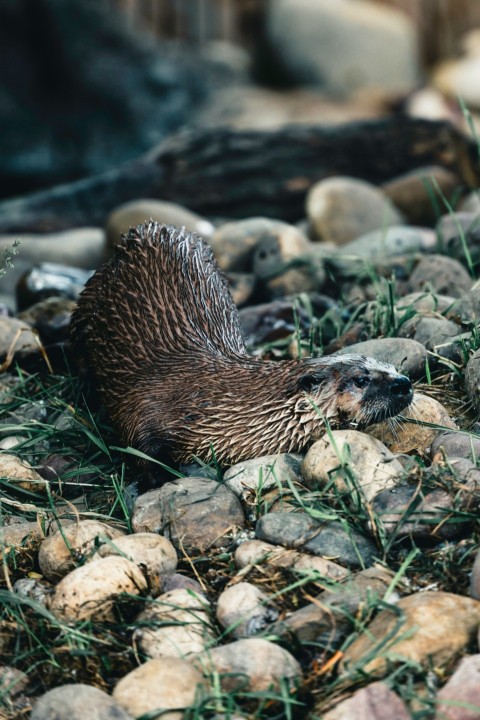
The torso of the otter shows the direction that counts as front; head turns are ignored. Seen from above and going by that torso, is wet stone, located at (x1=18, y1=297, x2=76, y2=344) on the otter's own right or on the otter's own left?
on the otter's own left

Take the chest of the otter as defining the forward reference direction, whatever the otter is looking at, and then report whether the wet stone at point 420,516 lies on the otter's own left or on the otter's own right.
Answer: on the otter's own right

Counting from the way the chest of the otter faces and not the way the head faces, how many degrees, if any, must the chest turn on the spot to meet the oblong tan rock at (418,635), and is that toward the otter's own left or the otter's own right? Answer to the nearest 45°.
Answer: approximately 90° to the otter's own right

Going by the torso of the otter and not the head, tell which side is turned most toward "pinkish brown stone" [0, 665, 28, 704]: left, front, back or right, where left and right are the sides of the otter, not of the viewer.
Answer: right

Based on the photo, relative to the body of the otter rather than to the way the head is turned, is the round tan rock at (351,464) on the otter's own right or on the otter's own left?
on the otter's own right

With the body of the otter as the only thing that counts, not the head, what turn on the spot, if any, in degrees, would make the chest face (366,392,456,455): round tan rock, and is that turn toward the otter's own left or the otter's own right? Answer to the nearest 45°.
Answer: approximately 45° to the otter's own right

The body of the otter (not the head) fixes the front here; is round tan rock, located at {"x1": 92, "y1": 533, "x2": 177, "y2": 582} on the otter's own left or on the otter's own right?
on the otter's own right

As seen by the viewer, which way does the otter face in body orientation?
to the viewer's right

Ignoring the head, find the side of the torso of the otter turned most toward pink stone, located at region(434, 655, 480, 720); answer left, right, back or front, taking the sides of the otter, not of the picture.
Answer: right

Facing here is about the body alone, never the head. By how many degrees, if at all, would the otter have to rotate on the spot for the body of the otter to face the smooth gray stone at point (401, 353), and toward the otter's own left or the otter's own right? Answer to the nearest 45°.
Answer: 0° — it already faces it

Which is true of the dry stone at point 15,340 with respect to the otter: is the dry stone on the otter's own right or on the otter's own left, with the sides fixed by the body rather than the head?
on the otter's own left

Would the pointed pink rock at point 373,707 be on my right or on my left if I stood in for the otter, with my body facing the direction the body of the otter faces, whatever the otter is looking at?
on my right

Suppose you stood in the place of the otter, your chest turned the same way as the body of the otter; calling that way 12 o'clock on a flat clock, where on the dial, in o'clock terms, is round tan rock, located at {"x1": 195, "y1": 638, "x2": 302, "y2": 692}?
The round tan rock is roughly at 3 o'clock from the otter.
